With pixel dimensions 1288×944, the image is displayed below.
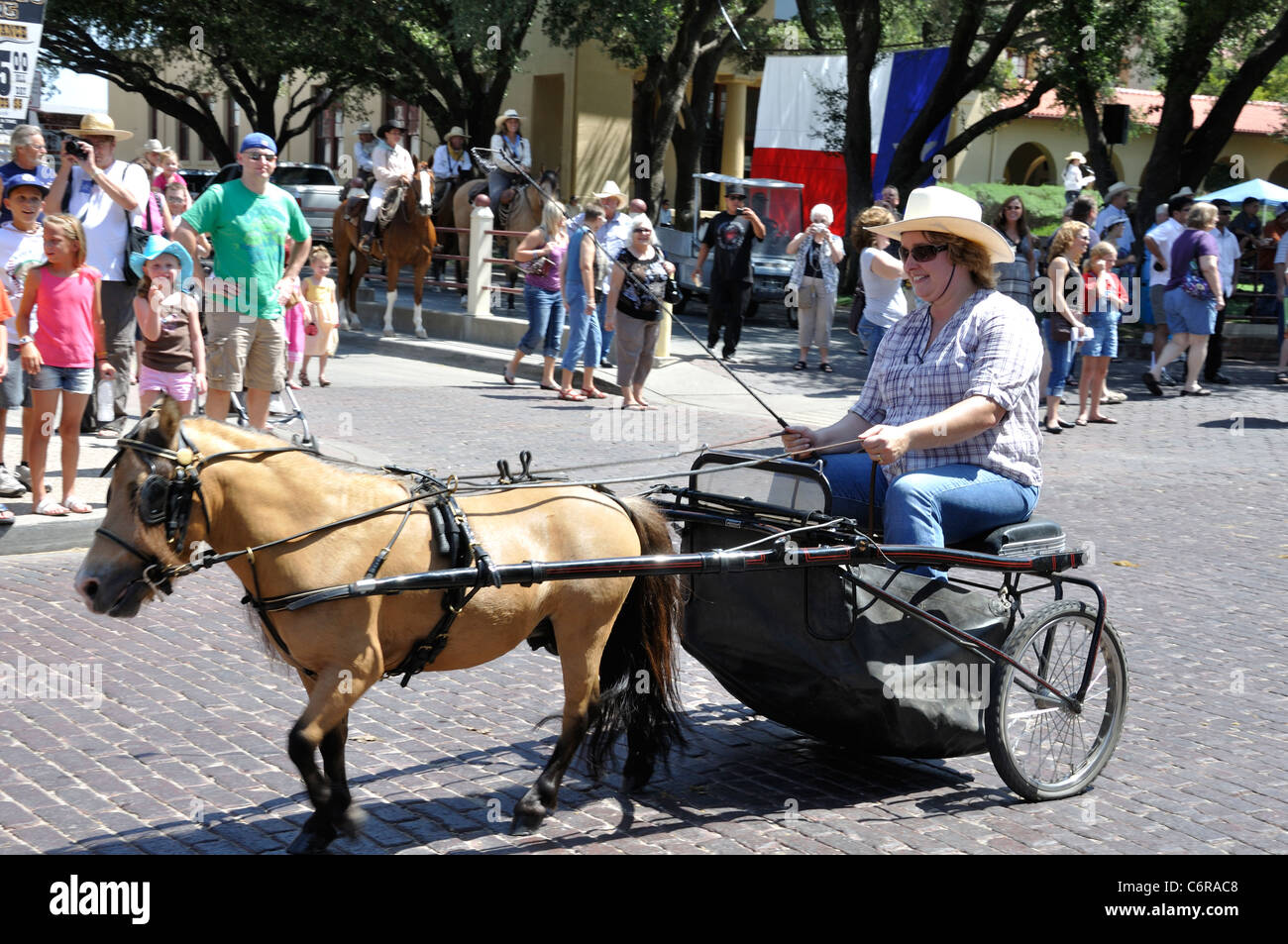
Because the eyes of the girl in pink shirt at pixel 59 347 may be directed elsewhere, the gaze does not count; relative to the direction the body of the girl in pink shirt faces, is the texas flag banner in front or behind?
behind

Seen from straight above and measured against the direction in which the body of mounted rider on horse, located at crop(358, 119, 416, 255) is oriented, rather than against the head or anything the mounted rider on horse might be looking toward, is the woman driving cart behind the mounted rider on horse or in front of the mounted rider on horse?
in front

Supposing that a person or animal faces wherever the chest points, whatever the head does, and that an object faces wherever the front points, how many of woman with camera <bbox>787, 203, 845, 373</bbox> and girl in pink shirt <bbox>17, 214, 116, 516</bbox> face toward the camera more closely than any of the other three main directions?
2

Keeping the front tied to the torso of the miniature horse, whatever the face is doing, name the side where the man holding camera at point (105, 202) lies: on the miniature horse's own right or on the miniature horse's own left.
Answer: on the miniature horse's own right

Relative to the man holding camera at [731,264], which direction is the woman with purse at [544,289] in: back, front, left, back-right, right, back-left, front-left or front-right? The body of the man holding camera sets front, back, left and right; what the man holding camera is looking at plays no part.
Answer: front-right

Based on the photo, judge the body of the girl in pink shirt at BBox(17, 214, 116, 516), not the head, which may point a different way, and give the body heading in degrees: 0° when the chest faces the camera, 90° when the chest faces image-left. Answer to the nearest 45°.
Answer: approximately 0°

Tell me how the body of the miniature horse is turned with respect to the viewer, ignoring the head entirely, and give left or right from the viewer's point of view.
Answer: facing to the left of the viewer

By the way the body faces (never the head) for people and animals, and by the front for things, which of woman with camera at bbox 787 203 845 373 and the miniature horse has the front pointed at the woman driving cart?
the woman with camera

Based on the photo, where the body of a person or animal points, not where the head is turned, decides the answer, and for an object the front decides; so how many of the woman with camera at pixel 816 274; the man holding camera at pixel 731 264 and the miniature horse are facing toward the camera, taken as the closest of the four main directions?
2

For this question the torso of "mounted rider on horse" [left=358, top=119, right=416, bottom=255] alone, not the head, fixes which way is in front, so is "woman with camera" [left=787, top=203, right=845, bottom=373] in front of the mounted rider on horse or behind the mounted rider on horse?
in front

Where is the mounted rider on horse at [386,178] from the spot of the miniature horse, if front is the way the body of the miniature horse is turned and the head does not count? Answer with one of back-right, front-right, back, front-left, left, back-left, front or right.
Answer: right

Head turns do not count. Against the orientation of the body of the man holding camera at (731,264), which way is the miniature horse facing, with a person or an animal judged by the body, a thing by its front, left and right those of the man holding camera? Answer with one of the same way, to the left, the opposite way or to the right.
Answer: to the right

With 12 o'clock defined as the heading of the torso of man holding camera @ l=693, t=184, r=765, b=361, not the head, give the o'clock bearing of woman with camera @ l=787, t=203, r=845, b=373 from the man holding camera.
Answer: The woman with camera is roughly at 9 o'clock from the man holding camera.
